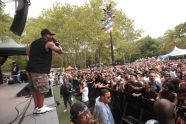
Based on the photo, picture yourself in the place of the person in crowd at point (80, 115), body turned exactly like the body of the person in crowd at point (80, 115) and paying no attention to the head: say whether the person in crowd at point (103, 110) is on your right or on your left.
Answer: on your left

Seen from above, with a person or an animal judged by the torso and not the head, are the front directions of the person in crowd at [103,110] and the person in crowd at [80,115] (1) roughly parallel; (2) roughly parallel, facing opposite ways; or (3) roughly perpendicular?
roughly parallel

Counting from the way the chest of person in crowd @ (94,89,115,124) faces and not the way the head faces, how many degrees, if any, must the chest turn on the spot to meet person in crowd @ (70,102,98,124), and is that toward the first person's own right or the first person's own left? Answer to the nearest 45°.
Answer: approximately 45° to the first person's own right

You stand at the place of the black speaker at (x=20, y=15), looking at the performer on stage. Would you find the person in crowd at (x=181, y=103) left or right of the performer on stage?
left
